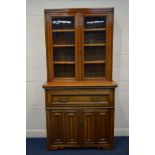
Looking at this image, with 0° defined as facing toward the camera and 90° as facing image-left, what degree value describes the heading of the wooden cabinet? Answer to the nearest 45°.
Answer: approximately 0°
